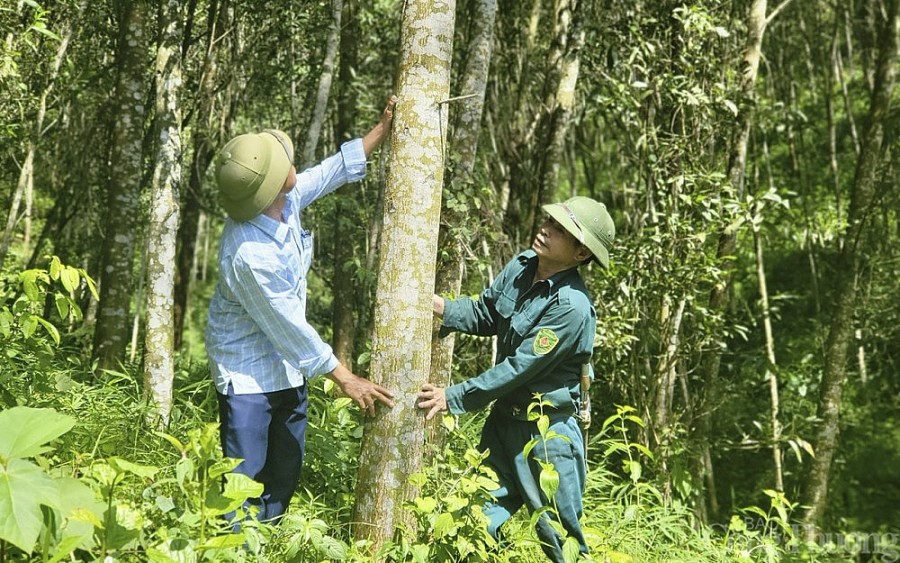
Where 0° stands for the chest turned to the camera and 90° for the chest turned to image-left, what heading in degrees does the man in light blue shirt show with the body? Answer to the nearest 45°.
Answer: approximately 270°

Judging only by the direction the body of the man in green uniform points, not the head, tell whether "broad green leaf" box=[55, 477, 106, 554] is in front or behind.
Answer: in front

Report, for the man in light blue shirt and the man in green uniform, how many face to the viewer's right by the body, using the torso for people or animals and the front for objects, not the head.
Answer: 1

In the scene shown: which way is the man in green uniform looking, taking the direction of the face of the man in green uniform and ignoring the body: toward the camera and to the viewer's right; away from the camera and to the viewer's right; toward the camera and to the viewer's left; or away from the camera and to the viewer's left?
toward the camera and to the viewer's left

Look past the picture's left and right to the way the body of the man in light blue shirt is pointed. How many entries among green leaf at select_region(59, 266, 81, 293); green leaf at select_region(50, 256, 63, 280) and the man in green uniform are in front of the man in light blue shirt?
1

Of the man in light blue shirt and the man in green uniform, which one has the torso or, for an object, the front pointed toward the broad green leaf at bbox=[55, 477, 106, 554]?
the man in green uniform

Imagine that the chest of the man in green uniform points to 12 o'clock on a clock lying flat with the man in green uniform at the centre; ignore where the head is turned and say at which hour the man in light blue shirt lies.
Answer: The man in light blue shirt is roughly at 1 o'clock from the man in green uniform.

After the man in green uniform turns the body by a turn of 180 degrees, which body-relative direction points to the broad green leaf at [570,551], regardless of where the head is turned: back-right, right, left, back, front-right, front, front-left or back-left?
back-right

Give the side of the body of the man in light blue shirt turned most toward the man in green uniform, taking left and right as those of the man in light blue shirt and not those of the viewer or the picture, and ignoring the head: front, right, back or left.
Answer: front

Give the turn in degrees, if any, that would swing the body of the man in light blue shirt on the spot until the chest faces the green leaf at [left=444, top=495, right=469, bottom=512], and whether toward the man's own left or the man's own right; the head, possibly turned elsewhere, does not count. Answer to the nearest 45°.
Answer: approximately 45° to the man's own right

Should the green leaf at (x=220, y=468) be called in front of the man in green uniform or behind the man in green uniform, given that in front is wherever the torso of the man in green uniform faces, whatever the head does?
in front

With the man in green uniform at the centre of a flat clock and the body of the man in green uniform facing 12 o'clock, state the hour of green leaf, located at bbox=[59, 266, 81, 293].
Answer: The green leaf is roughly at 1 o'clock from the man in green uniform.

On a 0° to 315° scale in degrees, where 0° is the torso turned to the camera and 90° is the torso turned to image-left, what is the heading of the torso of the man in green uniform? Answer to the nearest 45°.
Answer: approximately 45°

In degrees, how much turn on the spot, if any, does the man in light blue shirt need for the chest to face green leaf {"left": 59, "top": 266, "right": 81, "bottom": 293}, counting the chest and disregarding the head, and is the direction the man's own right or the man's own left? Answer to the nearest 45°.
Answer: approximately 180°
